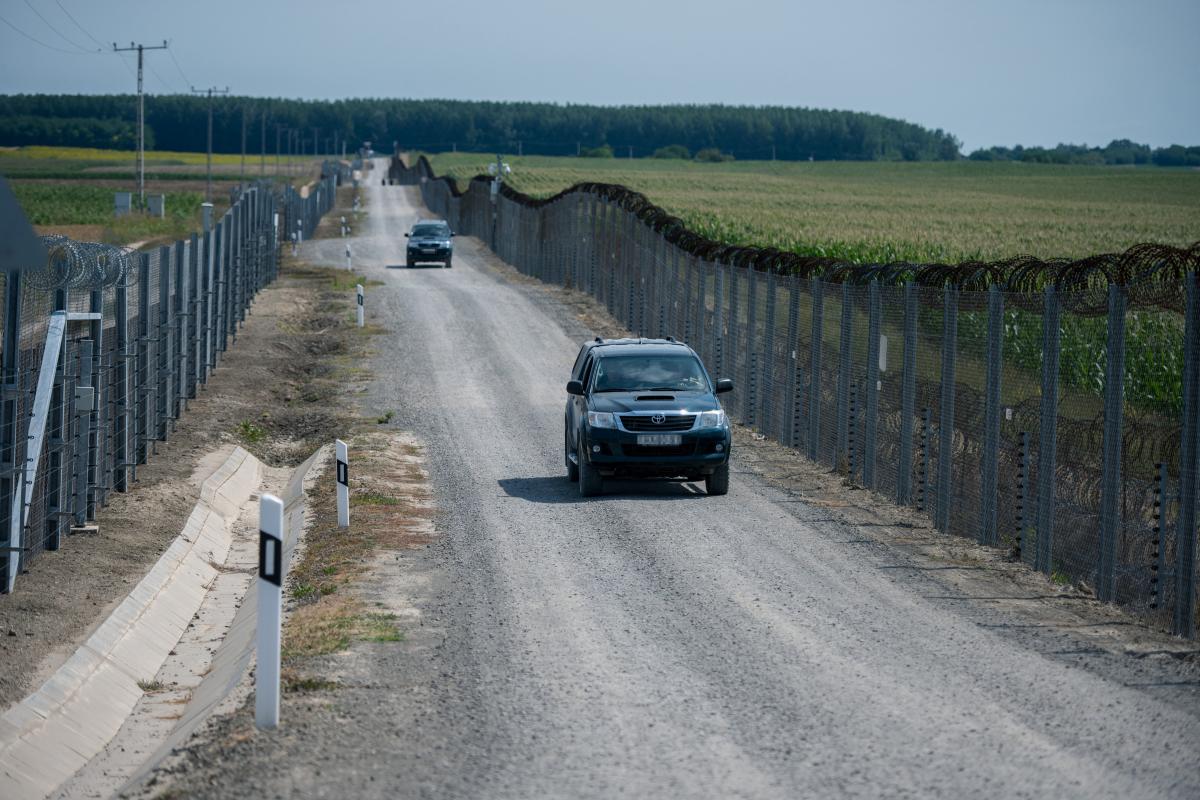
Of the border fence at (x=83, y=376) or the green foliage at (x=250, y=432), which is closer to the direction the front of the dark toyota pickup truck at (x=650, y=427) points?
the border fence

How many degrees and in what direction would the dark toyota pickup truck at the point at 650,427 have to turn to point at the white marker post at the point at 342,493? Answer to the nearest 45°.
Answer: approximately 45° to its right

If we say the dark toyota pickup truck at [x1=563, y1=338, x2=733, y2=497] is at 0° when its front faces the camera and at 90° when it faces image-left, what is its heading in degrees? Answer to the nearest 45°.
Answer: approximately 0°

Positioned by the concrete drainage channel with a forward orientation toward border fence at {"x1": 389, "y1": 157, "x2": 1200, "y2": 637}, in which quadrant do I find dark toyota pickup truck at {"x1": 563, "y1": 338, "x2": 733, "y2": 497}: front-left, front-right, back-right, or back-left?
front-left

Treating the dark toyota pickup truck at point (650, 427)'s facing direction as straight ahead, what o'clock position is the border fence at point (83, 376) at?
The border fence is roughly at 2 o'clock from the dark toyota pickup truck.

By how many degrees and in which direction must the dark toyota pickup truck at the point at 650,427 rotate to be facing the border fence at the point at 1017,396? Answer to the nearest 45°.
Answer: approximately 45° to its left
